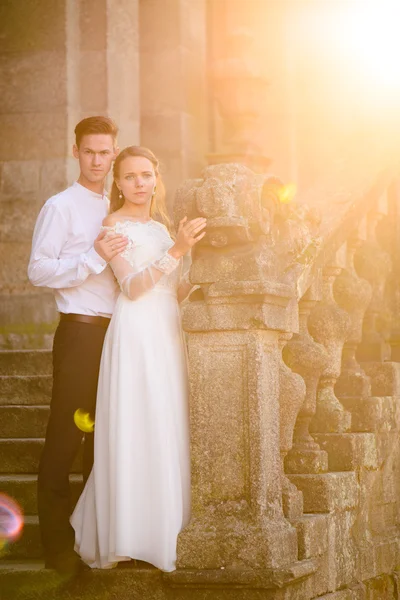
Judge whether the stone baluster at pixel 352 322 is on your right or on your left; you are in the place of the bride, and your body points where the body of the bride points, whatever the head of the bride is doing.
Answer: on your left

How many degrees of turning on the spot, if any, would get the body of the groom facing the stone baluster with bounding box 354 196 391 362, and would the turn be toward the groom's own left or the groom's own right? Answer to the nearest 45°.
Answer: approximately 90° to the groom's own left

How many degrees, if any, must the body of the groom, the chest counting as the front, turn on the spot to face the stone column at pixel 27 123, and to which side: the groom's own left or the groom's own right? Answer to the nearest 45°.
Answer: approximately 135° to the groom's own left

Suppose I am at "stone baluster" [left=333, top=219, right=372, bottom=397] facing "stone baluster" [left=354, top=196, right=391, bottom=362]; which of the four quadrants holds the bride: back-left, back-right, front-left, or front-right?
back-left

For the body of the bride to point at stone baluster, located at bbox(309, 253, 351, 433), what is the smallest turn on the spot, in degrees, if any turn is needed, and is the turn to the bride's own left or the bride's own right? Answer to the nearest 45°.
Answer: approximately 90° to the bride's own left

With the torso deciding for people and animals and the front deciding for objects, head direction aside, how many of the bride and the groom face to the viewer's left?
0

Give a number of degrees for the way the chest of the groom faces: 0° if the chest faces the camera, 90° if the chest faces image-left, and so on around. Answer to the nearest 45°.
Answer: approximately 315°

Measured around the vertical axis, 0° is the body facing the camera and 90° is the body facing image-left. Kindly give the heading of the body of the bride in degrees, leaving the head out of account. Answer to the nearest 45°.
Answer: approximately 315°
